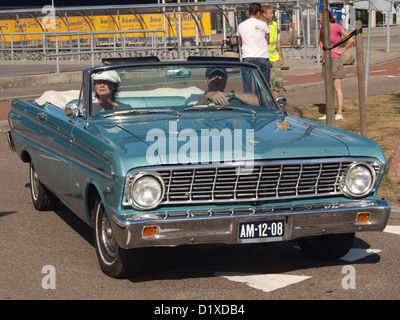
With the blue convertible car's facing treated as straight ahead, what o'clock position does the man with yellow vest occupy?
The man with yellow vest is roughly at 8 o'clock from the blue convertible car.

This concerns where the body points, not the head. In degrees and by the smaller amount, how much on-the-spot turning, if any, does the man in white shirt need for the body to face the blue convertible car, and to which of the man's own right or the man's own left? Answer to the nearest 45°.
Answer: approximately 180°

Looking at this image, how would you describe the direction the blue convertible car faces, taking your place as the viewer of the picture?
facing the viewer and to the right of the viewer

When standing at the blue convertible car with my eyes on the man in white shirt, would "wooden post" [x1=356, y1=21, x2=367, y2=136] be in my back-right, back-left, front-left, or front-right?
front-right

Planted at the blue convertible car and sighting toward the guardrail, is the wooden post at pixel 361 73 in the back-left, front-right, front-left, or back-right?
front-right

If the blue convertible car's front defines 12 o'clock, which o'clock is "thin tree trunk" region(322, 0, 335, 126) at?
The thin tree trunk is roughly at 8 o'clock from the blue convertible car.

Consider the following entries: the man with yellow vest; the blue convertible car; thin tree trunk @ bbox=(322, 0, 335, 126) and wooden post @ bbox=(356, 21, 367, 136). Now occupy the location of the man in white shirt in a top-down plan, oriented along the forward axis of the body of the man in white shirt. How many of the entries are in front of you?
1

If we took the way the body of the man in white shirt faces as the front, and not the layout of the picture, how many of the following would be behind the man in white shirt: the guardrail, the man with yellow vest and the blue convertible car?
1

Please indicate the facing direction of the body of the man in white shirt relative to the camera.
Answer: away from the camera

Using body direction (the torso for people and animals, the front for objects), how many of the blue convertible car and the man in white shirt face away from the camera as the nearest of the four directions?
1
